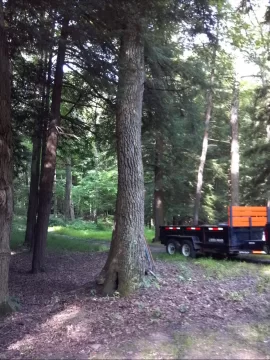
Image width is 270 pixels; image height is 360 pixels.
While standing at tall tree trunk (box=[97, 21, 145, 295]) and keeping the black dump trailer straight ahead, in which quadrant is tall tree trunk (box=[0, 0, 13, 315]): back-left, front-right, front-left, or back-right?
back-left

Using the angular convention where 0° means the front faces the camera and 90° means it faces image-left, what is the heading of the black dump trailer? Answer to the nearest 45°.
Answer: approximately 315°

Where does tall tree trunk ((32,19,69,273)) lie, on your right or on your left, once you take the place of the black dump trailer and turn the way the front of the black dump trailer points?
on your right

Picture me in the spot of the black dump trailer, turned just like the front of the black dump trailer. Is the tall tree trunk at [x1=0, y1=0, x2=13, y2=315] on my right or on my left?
on my right

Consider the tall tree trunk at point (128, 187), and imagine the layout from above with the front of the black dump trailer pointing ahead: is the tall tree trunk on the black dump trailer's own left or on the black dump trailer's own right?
on the black dump trailer's own right
